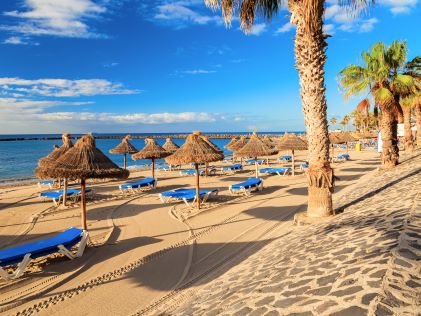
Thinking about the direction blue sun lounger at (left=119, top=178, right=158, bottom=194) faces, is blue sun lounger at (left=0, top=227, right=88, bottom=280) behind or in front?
in front

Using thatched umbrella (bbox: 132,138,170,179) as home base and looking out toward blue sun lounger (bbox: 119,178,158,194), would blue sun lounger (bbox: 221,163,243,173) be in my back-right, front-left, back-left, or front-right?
back-left

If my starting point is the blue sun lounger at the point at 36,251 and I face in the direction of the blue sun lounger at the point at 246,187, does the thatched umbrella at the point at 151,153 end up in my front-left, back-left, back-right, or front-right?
front-left

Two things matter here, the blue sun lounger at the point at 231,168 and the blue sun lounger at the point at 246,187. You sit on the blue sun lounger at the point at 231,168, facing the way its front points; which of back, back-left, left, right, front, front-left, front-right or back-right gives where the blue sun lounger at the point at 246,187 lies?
front-left

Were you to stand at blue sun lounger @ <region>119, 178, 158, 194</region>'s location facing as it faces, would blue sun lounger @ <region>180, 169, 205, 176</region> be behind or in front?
behind

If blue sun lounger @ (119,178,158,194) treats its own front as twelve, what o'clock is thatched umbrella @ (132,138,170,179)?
The thatched umbrella is roughly at 5 o'clock from the blue sun lounger.

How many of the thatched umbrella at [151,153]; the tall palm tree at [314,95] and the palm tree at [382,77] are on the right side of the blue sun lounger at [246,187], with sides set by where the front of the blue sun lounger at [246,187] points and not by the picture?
1

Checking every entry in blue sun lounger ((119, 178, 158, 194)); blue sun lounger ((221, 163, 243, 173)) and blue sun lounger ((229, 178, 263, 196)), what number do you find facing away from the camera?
0

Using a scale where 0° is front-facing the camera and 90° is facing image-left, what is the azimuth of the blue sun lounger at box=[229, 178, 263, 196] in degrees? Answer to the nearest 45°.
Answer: approximately 45°
